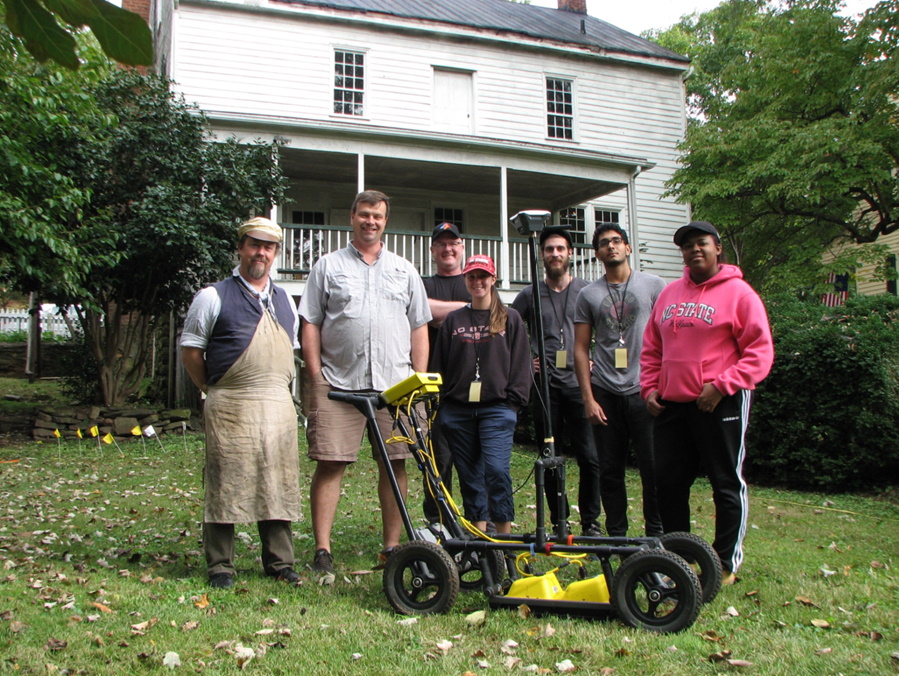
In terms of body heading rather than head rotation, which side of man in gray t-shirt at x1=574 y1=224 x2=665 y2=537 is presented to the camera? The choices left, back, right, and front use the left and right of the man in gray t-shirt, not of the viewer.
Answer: front

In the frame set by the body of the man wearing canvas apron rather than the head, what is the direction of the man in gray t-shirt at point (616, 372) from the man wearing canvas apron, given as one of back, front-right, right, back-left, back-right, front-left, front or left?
front-left

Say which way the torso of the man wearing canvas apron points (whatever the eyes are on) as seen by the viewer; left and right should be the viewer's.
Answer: facing the viewer and to the right of the viewer

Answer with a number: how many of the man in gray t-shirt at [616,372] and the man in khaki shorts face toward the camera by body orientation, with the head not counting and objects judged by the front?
2

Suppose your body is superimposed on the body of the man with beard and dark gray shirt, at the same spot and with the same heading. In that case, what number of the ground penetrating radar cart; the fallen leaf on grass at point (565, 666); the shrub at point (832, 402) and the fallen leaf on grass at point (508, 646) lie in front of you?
3

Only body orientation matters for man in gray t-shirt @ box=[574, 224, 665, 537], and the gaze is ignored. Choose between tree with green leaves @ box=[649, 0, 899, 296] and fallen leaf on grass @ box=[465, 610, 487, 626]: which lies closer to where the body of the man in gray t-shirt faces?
the fallen leaf on grass

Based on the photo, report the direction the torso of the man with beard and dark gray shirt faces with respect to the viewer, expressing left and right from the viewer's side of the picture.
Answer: facing the viewer

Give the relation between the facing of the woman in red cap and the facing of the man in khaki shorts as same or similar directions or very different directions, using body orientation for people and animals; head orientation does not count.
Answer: same or similar directions

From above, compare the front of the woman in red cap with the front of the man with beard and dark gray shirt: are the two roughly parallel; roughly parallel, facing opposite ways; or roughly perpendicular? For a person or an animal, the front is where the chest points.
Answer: roughly parallel

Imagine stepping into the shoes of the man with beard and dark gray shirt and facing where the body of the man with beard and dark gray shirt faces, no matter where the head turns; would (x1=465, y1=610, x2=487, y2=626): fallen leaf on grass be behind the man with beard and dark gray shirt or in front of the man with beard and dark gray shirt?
in front

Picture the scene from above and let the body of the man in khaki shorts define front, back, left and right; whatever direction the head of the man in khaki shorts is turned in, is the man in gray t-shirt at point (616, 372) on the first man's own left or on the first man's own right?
on the first man's own left

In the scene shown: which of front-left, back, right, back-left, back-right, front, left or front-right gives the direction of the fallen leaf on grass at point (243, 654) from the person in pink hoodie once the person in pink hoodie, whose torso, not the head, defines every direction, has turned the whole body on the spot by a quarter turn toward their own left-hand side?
right

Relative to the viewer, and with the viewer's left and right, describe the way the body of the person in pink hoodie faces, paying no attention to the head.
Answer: facing the viewer and to the left of the viewer
